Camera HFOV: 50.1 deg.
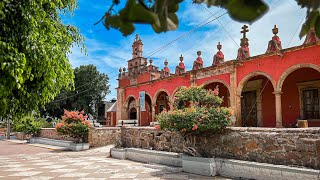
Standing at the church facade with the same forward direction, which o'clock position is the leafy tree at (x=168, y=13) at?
The leafy tree is roughly at 11 o'clock from the church facade.

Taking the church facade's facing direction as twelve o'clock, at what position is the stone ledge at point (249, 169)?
The stone ledge is roughly at 11 o'clock from the church facade.

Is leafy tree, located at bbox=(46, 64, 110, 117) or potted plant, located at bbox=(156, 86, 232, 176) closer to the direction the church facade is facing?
the potted plant

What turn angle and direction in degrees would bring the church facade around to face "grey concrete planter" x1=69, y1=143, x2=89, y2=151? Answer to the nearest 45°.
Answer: approximately 45° to its right

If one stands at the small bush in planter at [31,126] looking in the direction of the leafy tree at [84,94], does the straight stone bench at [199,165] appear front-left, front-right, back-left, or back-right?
back-right

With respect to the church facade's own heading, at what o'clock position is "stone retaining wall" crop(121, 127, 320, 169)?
The stone retaining wall is roughly at 11 o'clock from the church facade.

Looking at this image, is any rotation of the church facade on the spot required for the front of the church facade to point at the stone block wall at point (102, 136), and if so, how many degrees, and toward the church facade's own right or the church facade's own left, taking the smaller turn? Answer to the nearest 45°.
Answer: approximately 45° to the church facade's own right

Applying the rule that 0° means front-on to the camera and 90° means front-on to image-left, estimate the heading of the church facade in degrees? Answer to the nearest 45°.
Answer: approximately 45°

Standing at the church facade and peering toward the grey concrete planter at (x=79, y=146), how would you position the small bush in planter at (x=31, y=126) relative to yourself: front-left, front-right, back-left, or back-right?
front-right

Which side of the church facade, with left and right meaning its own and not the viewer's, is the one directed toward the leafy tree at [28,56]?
front

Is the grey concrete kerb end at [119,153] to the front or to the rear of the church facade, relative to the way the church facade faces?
to the front
